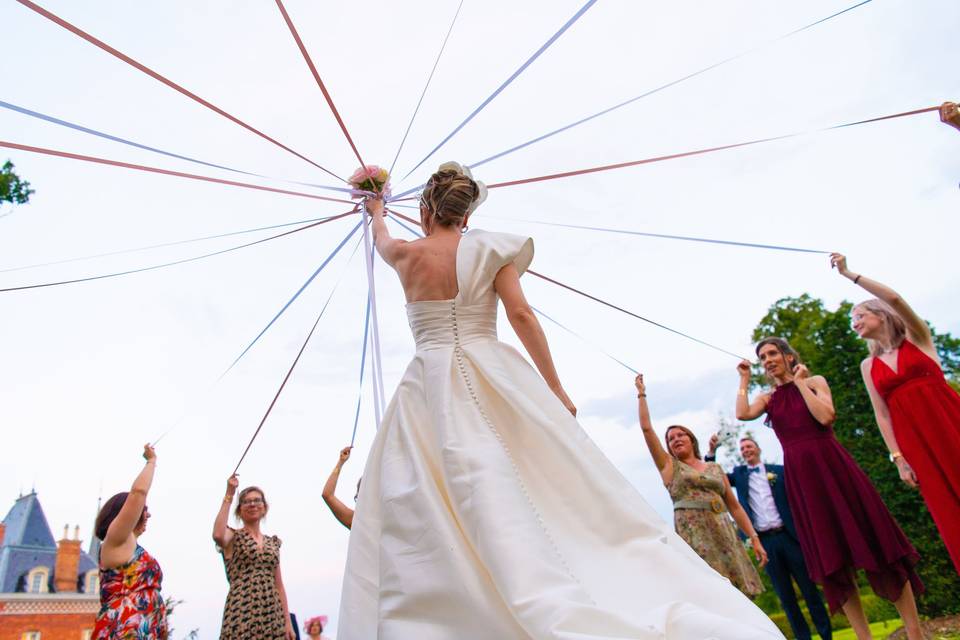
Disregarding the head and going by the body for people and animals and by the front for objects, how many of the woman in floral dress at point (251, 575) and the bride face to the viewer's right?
0

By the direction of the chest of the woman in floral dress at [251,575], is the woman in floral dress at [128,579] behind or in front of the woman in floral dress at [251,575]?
in front

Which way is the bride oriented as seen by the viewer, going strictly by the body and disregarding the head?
away from the camera

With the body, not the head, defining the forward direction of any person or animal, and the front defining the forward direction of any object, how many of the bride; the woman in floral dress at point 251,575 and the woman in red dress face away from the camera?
1

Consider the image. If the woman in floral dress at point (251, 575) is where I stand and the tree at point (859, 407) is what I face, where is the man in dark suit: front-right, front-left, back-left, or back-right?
front-right

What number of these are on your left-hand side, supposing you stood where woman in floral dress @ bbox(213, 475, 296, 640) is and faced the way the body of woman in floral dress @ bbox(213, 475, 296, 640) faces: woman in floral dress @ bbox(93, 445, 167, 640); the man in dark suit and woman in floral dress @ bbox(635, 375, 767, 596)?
2

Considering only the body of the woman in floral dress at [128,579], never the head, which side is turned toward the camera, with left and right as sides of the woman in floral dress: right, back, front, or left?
right

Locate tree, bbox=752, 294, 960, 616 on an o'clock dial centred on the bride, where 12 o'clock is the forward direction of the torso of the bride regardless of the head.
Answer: The tree is roughly at 1 o'clock from the bride.

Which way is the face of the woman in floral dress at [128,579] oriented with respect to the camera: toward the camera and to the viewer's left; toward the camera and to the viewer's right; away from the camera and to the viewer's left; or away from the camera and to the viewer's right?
away from the camera and to the viewer's right

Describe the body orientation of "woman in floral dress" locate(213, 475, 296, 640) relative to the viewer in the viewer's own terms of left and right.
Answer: facing the viewer

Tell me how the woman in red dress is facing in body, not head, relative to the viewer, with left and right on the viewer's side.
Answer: facing the viewer and to the left of the viewer
